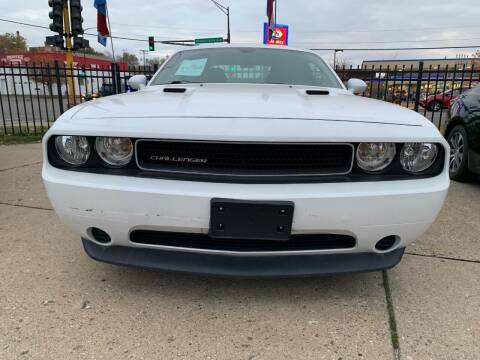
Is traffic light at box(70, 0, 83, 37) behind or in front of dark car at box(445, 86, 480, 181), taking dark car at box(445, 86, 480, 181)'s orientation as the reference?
behind

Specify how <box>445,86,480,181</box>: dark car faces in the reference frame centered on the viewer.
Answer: facing the viewer and to the right of the viewer

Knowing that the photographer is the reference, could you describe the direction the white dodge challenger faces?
facing the viewer

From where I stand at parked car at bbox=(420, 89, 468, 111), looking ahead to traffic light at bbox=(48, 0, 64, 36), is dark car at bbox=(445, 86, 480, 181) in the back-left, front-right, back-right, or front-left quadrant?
front-left

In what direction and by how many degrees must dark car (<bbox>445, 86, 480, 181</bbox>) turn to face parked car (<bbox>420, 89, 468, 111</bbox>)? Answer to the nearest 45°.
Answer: approximately 135° to its left

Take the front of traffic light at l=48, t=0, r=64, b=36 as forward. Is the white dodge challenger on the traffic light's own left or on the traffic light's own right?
on the traffic light's own left

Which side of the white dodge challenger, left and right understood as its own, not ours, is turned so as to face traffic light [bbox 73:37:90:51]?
back

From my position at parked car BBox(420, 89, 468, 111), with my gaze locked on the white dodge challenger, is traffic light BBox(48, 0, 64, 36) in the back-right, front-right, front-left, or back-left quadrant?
front-right
